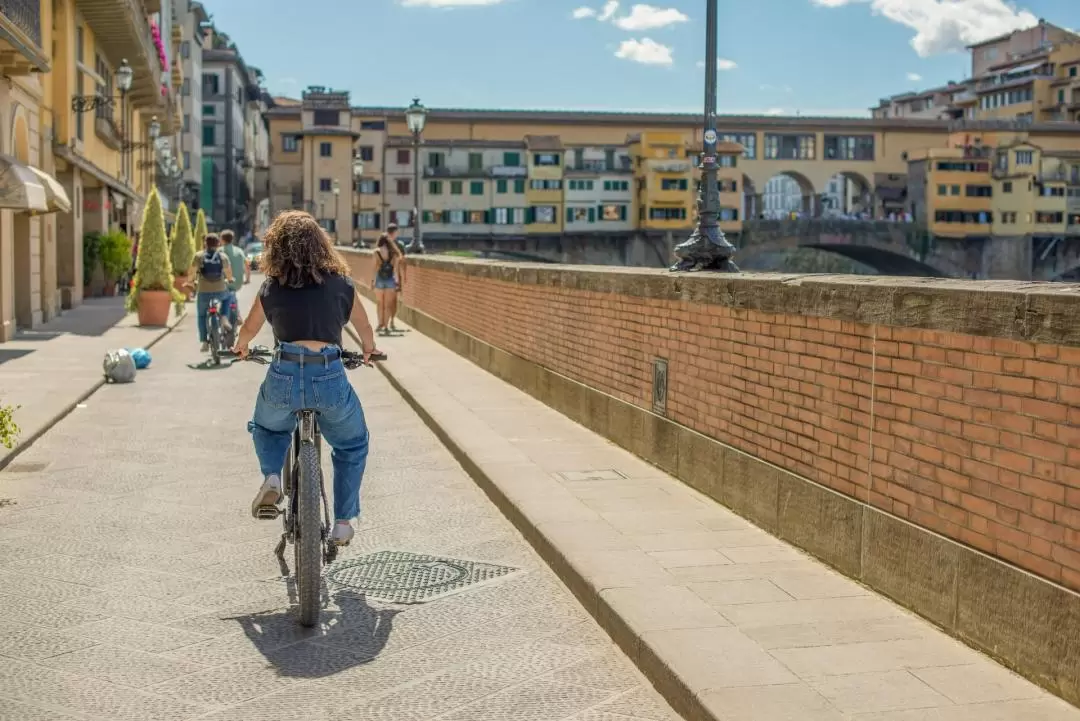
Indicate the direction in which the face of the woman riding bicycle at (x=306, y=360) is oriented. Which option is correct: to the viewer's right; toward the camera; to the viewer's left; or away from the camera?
away from the camera

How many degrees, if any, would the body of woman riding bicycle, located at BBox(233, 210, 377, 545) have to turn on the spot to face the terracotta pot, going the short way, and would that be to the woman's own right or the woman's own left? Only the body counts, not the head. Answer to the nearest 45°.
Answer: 0° — they already face it

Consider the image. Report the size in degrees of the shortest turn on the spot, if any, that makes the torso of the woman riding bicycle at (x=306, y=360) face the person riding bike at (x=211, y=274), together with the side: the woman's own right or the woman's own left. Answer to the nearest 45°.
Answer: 0° — they already face them

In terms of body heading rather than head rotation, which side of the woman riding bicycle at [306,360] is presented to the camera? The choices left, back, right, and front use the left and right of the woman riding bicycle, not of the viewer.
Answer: back

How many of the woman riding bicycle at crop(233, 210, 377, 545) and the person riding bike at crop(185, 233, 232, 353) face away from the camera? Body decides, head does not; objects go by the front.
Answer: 2

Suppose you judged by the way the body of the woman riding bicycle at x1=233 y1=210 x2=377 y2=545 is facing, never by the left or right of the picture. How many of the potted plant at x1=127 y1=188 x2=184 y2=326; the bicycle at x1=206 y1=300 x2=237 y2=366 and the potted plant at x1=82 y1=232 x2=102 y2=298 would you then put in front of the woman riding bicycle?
3

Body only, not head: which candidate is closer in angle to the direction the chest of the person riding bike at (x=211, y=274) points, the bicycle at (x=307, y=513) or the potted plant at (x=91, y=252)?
the potted plant

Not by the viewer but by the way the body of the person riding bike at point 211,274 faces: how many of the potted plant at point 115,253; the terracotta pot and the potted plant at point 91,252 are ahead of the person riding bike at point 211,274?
3

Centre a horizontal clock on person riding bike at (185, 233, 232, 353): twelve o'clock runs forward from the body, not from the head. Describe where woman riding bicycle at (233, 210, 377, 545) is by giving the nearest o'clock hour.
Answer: The woman riding bicycle is roughly at 6 o'clock from the person riding bike.

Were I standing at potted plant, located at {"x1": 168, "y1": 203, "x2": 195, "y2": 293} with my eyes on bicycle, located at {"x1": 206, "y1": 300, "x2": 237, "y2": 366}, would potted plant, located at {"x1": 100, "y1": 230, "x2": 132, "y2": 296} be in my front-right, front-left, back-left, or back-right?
back-right

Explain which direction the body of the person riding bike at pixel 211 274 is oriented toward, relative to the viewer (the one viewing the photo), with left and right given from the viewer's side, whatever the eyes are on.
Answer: facing away from the viewer

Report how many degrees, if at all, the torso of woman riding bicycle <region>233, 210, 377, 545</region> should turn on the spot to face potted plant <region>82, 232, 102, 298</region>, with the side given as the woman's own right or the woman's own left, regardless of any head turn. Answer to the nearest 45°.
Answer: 0° — they already face it

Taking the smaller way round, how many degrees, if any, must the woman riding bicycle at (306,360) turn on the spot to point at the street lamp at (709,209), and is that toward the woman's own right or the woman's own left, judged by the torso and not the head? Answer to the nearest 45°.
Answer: approximately 45° to the woman's own right
